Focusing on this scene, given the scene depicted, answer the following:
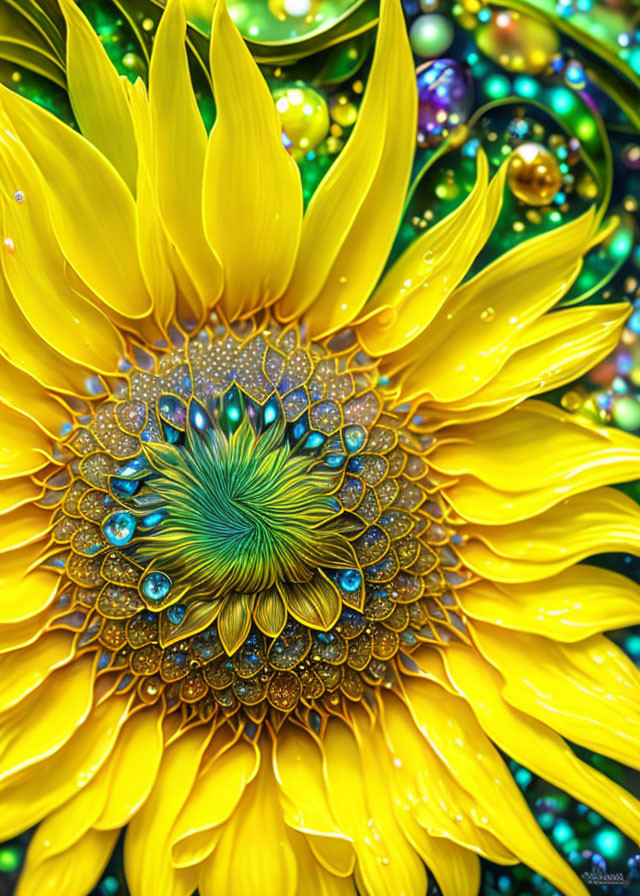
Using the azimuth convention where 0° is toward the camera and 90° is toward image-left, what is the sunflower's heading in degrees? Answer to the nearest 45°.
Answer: approximately 0°

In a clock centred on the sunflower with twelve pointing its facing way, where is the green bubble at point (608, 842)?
The green bubble is roughly at 9 o'clock from the sunflower.
